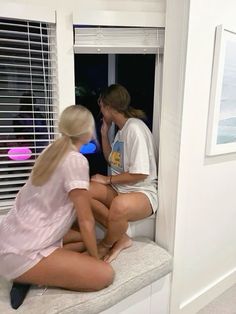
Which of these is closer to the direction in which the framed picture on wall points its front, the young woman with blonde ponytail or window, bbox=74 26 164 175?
the young woman with blonde ponytail

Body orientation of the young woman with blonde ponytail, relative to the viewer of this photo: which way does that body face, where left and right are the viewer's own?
facing away from the viewer and to the right of the viewer

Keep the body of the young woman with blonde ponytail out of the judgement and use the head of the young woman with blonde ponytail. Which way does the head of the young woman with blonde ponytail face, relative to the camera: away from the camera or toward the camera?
away from the camera

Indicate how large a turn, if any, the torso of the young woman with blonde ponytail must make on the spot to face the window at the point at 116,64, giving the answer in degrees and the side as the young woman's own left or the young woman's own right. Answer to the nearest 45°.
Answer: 0° — they already face it
